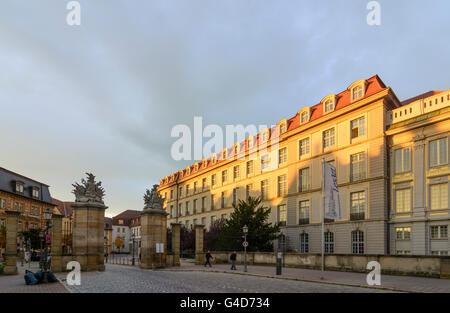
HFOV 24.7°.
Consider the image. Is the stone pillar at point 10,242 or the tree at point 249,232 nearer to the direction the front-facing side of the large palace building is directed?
the stone pillar

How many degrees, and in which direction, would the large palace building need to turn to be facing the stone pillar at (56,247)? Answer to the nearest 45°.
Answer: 0° — it already faces it

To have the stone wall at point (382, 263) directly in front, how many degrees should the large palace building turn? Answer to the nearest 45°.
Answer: approximately 45° to its left

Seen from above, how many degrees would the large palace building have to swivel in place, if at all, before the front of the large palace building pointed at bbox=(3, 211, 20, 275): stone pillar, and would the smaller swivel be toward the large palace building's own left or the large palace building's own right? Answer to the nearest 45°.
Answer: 0° — it already faces it

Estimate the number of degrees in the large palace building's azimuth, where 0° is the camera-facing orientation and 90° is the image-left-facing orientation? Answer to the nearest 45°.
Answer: approximately 45°

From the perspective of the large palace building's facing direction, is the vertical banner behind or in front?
in front
